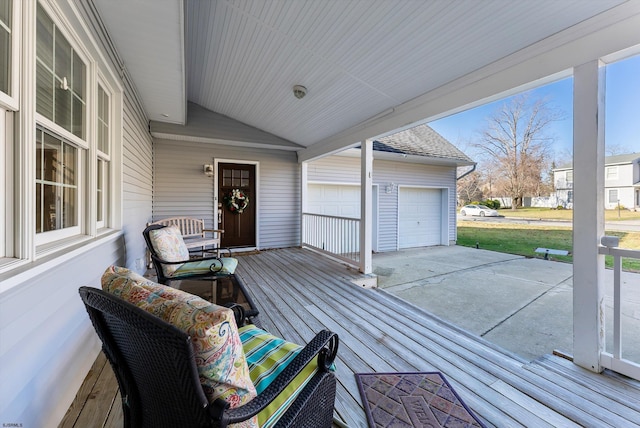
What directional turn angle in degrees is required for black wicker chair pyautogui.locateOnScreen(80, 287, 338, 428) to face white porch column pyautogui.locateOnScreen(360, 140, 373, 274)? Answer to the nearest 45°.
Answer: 0° — it already faces it

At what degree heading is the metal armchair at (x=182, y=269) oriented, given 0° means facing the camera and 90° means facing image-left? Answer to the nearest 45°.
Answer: approximately 270°

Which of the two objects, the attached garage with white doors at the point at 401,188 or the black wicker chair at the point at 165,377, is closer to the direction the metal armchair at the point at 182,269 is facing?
the attached garage with white doors

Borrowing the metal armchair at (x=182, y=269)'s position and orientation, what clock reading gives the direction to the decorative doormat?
The decorative doormat is roughly at 2 o'clock from the metal armchair.

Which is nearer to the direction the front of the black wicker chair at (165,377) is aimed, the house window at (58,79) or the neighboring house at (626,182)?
the neighboring house

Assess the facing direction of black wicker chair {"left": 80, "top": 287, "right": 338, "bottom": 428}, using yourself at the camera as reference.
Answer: facing away from the viewer and to the right of the viewer
